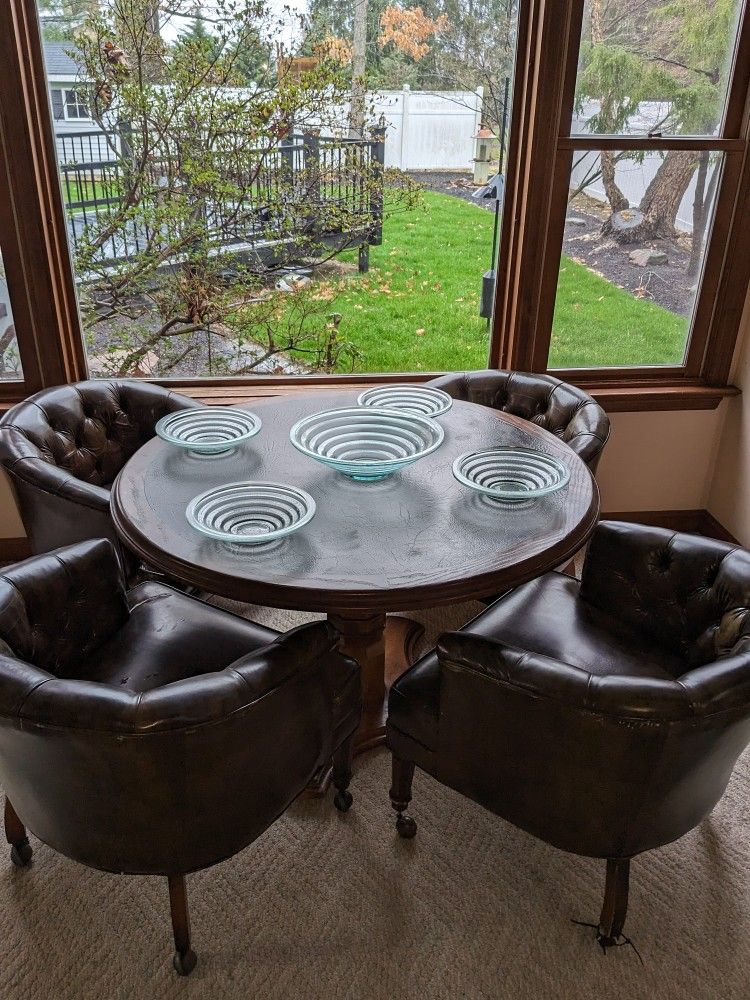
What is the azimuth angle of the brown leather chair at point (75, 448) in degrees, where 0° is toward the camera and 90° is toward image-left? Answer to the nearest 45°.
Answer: approximately 315°

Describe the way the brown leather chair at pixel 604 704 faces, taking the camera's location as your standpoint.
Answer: facing away from the viewer and to the left of the viewer

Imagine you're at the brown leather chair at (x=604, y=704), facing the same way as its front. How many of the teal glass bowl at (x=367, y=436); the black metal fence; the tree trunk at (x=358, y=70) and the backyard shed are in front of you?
4

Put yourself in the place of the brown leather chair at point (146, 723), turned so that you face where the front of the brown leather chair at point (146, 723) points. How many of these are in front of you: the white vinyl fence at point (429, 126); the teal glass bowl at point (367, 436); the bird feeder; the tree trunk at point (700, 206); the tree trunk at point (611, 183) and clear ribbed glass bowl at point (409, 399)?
6

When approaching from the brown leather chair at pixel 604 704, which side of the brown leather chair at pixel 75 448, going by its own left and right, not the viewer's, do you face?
front

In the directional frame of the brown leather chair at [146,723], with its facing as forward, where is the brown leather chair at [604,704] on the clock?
the brown leather chair at [604,704] is roughly at 2 o'clock from the brown leather chair at [146,723].

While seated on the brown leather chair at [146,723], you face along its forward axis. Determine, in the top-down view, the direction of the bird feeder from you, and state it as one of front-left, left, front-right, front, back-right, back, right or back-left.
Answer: front

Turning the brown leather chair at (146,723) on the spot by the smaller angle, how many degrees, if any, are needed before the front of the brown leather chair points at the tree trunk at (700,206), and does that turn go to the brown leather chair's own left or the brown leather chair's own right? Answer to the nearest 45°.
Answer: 0° — it already faces it

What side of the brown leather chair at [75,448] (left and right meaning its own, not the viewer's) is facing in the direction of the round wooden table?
front

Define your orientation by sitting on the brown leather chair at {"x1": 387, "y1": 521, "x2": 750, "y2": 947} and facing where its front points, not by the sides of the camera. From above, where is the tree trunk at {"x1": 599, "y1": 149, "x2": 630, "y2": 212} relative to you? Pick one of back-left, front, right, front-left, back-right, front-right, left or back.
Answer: front-right

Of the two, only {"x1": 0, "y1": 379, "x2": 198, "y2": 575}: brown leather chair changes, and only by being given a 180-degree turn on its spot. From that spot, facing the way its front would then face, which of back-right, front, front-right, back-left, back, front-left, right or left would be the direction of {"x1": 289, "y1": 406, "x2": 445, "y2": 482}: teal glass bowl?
back

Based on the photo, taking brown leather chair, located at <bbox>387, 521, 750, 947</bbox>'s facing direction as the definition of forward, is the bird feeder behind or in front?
in front

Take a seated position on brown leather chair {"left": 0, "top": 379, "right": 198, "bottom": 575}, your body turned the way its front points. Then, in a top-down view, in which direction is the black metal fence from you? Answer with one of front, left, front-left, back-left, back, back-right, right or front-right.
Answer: left

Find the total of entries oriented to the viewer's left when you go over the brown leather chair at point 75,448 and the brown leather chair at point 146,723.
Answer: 0

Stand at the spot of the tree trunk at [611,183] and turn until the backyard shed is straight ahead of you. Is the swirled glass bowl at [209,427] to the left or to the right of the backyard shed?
left

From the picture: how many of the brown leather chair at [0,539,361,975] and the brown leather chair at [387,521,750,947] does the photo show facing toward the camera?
0

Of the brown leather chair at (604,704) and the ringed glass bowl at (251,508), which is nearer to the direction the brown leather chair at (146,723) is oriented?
the ringed glass bowl

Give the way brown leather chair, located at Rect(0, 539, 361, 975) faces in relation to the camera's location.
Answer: facing away from the viewer and to the right of the viewer

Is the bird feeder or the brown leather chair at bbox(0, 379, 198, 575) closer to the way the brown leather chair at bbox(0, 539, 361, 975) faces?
the bird feeder

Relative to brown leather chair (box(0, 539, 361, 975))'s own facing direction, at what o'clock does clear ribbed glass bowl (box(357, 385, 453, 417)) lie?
The clear ribbed glass bowl is roughly at 12 o'clock from the brown leather chair.
